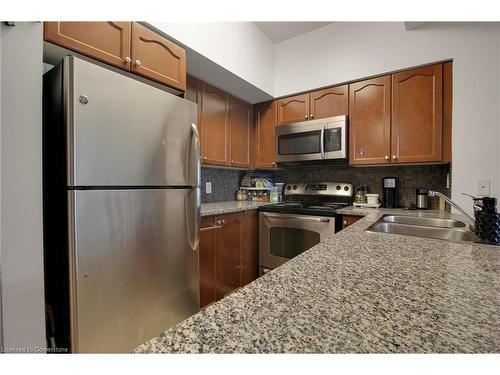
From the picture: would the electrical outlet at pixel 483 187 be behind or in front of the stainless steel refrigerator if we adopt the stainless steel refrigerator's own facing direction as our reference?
in front

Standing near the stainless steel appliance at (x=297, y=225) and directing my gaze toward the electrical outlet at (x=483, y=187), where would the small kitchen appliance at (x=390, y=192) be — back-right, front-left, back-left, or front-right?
front-left

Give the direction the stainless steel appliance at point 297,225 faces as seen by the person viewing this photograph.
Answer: facing the viewer

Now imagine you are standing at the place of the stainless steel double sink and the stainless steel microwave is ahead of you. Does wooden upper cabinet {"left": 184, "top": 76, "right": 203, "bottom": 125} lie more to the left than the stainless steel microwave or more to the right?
left

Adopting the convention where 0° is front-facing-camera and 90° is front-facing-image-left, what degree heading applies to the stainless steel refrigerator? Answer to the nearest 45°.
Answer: approximately 315°

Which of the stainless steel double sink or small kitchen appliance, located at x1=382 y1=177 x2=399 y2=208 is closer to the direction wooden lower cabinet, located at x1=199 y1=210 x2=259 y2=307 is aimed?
the stainless steel double sink

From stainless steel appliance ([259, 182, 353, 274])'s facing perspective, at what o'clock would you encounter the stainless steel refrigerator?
The stainless steel refrigerator is roughly at 1 o'clock from the stainless steel appliance.

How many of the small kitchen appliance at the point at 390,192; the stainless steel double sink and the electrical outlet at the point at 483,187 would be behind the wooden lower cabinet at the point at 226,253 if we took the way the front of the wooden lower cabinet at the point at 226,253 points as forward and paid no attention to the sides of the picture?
0

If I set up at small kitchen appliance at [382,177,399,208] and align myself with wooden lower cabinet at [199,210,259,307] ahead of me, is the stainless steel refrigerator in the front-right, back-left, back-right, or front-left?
front-left

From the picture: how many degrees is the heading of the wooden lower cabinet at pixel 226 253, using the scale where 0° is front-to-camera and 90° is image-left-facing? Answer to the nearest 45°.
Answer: approximately 315°

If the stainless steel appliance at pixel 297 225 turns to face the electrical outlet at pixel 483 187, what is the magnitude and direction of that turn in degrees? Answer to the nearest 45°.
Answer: approximately 90° to its left

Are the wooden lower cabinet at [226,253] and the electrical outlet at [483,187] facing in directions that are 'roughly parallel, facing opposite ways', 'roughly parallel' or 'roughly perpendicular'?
roughly perpendicular

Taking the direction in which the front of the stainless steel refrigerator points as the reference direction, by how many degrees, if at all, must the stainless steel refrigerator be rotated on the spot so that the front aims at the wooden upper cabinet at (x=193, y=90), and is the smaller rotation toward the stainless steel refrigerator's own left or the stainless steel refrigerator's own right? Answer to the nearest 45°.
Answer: approximately 90° to the stainless steel refrigerator's own left
